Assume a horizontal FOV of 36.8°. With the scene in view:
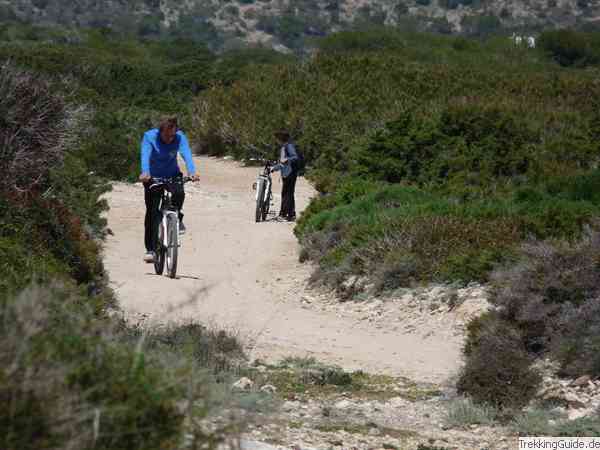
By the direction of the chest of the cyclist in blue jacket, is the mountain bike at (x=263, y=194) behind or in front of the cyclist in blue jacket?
behind

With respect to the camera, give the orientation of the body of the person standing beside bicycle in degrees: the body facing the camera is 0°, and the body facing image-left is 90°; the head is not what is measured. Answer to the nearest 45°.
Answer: approximately 45°

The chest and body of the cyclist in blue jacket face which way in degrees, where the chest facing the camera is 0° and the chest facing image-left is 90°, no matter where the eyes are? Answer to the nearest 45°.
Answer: approximately 0°
